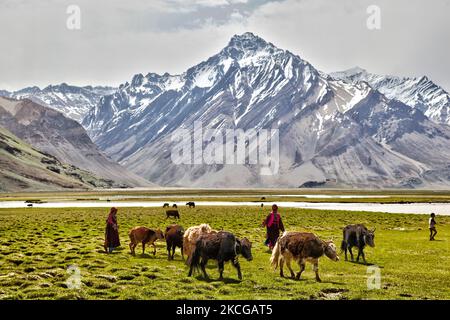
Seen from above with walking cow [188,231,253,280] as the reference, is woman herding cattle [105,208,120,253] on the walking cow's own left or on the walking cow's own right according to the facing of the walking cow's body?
on the walking cow's own left

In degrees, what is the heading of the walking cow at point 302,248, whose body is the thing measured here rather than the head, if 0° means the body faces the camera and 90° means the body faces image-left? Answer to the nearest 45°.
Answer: approximately 270°

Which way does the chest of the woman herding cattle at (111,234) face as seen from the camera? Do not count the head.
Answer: to the viewer's right

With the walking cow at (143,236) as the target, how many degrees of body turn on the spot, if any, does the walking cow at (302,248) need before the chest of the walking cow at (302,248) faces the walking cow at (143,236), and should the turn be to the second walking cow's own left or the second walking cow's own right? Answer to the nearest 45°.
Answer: approximately 135° to the second walking cow's own left

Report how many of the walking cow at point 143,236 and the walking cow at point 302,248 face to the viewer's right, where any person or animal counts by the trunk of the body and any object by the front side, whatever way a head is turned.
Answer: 2

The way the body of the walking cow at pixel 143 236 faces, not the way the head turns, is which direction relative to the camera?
to the viewer's right

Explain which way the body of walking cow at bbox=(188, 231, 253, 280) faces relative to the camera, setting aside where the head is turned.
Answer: to the viewer's right

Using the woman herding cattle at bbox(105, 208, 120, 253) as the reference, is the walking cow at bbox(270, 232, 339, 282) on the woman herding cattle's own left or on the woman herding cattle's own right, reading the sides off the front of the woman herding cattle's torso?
on the woman herding cattle's own right
